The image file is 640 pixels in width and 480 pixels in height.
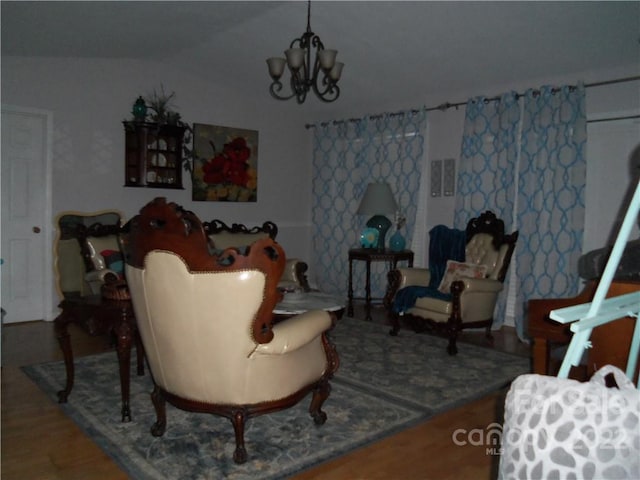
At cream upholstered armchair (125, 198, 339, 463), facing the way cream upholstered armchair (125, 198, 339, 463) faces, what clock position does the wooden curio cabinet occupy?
The wooden curio cabinet is roughly at 10 o'clock from the cream upholstered armchair.

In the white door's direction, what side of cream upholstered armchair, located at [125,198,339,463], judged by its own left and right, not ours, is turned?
left

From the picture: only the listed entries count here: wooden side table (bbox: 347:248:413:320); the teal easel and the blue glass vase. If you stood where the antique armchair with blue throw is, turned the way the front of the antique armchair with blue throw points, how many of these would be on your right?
2

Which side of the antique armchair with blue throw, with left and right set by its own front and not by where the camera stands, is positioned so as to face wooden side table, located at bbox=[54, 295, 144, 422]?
front

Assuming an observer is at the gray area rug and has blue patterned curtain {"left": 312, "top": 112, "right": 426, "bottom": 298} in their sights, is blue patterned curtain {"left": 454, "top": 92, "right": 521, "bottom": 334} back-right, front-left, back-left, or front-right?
front-right

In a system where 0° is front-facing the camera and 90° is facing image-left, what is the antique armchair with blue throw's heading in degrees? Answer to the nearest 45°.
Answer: approximately 45°

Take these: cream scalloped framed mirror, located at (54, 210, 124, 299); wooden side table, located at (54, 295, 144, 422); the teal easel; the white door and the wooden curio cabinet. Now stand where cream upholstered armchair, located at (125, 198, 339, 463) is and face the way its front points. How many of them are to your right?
1

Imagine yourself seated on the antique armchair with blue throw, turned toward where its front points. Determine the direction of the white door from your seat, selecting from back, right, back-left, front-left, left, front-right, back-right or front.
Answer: front-right

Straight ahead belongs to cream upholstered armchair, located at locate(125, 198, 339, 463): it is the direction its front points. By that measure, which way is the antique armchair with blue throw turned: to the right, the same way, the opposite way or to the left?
the opposite way

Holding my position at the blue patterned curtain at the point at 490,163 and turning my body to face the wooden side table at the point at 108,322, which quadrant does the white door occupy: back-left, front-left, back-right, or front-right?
front-right

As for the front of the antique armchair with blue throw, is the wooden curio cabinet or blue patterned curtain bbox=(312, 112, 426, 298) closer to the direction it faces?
the wooden curio cabinet

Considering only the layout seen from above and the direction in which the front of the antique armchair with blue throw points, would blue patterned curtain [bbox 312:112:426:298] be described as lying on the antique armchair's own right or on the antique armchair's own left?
on the antique armchair's own right

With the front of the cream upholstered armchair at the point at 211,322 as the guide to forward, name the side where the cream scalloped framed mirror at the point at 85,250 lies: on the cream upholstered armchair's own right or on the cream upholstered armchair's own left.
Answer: on the cream upholstered armchair's own left
